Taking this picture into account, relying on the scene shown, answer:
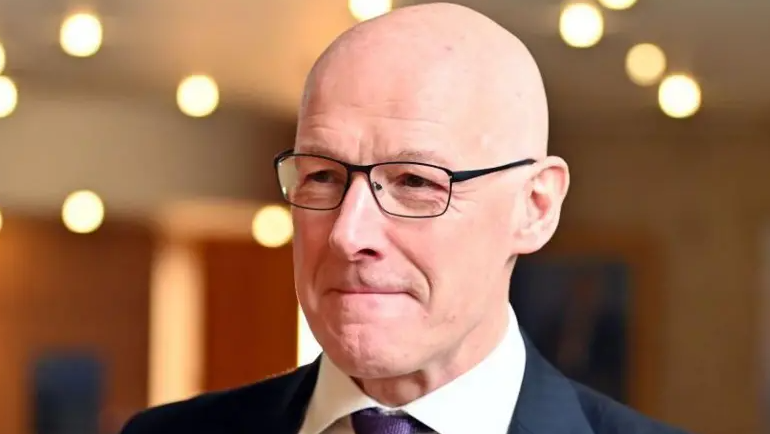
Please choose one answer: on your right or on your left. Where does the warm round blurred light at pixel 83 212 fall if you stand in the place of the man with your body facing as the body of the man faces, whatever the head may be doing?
on your right

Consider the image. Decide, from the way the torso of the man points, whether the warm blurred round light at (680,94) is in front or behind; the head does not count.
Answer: behind

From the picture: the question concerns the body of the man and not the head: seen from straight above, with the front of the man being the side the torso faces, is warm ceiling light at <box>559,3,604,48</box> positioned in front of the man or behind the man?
behind

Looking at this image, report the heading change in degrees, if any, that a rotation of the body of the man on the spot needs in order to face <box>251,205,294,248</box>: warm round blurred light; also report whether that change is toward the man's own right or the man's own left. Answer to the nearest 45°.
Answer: approximately 135° to the man's own right

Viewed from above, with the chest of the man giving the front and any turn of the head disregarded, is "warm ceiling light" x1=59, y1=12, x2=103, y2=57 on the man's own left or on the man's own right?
on the man's own right

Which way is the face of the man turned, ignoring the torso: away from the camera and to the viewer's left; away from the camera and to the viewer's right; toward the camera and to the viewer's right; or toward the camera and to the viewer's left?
toward the camera and to the viewer's left

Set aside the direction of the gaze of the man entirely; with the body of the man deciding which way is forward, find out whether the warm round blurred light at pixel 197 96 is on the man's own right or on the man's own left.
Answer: on the man's own right

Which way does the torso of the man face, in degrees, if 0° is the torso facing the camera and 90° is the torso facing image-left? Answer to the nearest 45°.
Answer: approximately 45°
